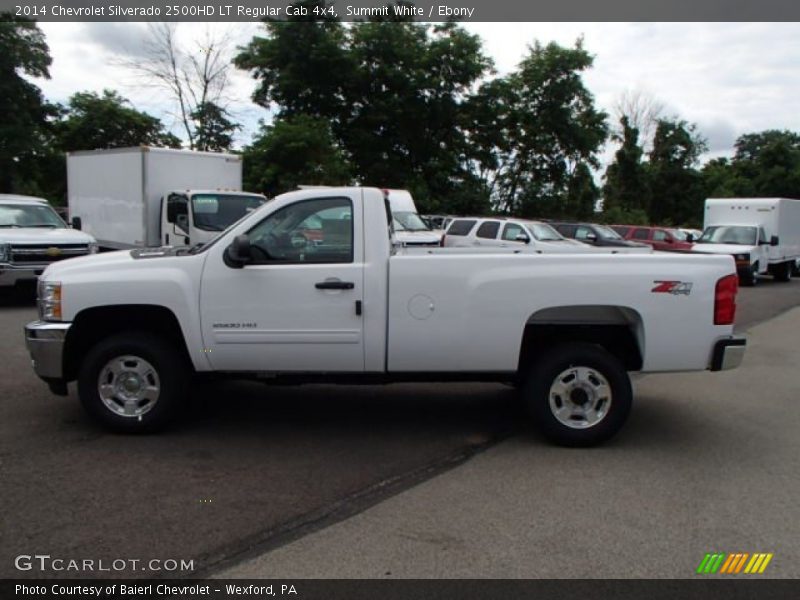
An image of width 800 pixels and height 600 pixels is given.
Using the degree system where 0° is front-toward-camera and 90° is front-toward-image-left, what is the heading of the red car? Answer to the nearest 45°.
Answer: approximately 315°

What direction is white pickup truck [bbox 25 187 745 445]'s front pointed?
to the viewer's left

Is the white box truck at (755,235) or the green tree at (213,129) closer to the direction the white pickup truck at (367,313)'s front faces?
the green tree

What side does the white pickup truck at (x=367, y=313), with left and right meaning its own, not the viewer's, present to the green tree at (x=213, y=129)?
right

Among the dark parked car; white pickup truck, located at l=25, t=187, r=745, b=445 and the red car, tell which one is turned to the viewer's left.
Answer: the white pickup truck

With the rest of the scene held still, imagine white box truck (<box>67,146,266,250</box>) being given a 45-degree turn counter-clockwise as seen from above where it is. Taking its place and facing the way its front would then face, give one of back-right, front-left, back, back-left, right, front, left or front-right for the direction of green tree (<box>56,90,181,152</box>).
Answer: left

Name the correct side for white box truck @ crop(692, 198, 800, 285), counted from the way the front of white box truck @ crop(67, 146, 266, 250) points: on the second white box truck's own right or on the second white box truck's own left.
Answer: on the second white box truck's own left

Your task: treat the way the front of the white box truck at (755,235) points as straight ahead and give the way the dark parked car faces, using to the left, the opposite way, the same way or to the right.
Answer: to the left
